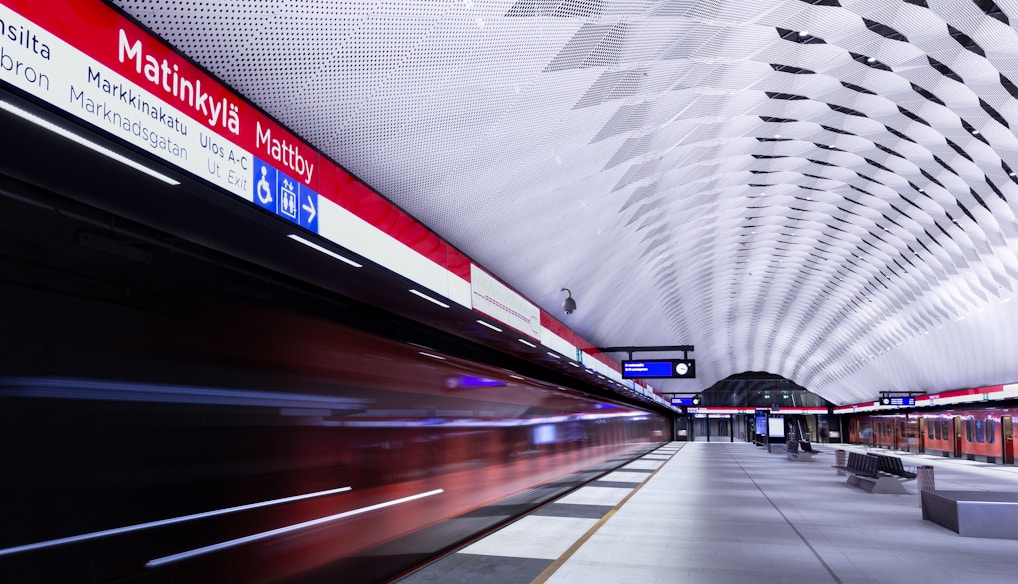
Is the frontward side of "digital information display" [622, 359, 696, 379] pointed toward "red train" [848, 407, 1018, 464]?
no

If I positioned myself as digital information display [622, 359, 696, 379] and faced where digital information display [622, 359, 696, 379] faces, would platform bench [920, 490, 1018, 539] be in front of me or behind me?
in front

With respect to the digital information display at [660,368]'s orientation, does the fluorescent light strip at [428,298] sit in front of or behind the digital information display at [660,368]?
in front

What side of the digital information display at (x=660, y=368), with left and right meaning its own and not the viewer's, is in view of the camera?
front

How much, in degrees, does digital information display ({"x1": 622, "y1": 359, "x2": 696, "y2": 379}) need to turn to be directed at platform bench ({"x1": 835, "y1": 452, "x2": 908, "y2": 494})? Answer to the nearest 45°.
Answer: approximately 45° to its left

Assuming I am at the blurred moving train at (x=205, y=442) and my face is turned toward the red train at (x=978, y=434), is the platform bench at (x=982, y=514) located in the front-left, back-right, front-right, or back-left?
front-right

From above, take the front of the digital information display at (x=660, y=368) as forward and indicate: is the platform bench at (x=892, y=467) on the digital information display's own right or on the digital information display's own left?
on the digital information display's own left

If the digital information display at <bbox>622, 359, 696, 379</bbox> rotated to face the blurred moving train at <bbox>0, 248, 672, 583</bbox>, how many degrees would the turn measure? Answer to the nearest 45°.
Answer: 0° — it already faces it
